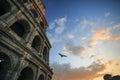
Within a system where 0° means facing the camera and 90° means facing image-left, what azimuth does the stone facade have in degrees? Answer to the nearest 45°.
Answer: approximately 315°
